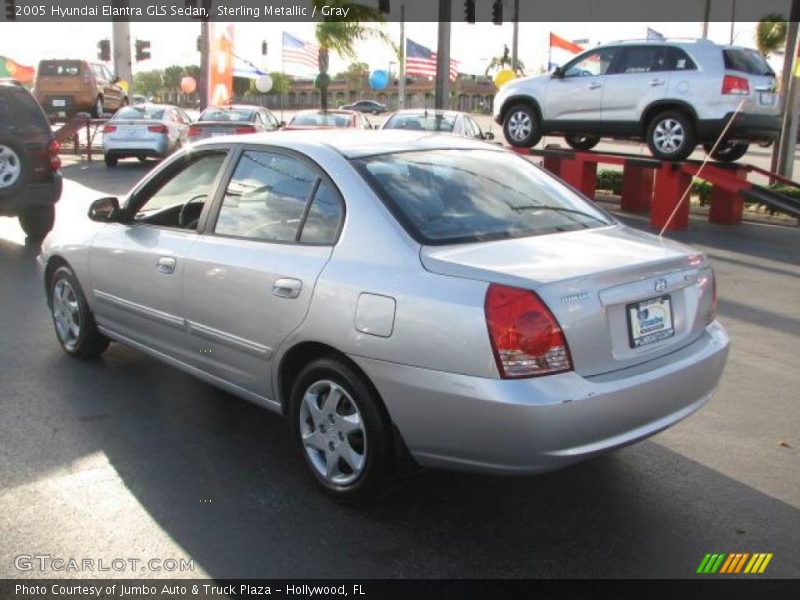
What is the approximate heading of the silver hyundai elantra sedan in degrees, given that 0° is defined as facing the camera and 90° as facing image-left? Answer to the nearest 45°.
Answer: approximately 135°

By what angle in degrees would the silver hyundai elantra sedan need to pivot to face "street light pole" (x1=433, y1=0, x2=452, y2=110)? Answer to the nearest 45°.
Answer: approximately 45° to its right

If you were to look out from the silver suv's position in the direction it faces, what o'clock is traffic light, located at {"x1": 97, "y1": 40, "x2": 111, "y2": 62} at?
The traffic light is roughly at 12 o'clock from the silver suv.

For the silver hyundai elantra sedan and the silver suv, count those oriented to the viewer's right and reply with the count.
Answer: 0

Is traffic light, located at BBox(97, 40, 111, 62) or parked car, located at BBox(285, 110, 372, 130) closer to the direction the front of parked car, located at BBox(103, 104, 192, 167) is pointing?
the traffic light

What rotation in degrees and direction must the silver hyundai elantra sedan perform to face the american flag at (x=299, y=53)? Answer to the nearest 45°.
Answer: approximately 45° to its right

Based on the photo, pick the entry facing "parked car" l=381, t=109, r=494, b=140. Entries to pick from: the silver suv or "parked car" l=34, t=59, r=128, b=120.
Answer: the silver suv

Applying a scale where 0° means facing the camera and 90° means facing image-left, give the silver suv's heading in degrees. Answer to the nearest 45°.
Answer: approximately 135°

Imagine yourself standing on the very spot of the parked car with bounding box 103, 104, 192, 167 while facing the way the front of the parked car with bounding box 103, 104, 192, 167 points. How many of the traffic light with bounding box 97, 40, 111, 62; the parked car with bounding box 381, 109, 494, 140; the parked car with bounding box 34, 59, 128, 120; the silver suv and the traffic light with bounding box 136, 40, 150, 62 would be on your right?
2

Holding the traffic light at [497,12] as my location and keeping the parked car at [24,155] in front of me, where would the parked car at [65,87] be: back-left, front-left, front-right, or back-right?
front-right

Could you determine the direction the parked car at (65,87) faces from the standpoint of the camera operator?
facing away from the viewer and to the right of the viewer

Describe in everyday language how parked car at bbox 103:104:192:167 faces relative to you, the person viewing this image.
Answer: facing away from the viewer and to the right of the viewer

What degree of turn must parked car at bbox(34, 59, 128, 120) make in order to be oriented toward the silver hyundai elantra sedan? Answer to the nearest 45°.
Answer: approximately 135° to its right

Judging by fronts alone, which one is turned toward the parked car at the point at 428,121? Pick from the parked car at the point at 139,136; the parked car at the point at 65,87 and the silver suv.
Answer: the silver suv

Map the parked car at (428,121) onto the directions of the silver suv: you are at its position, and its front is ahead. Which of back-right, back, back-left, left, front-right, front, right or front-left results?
front

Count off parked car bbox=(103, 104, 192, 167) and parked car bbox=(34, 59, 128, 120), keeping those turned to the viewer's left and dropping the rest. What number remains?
0

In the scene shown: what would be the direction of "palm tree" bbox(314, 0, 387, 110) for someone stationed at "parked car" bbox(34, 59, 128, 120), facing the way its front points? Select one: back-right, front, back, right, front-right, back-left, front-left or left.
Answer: front-right

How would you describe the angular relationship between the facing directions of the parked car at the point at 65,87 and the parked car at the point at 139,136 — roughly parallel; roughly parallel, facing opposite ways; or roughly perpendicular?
roughly parallel
